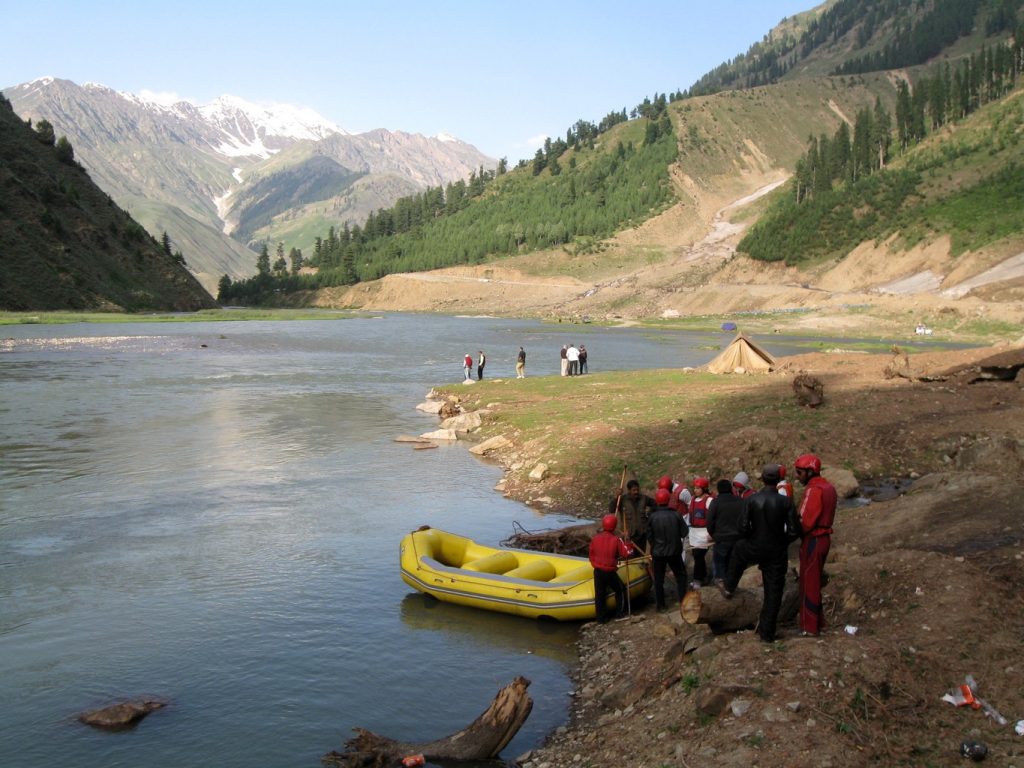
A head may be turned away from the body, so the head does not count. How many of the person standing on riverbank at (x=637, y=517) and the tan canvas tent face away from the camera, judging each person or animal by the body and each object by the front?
0

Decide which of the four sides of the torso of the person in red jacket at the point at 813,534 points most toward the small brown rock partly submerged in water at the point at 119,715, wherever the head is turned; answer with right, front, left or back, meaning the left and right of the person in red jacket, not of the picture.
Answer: front

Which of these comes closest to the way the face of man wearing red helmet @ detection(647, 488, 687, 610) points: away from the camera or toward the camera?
away from the camera

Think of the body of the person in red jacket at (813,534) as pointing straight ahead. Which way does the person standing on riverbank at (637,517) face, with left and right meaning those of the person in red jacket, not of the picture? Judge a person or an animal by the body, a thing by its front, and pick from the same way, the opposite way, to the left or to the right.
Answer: to the left

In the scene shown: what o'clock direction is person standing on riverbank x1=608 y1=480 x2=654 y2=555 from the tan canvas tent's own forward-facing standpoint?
The person standing on riverbank is roughly at 12 o'clock from the tan canvas tent.

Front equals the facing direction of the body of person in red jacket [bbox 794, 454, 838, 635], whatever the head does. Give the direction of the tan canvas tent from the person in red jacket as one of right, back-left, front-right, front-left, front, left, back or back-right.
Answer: right

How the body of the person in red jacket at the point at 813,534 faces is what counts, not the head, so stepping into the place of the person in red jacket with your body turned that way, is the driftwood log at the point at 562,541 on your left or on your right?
on your right

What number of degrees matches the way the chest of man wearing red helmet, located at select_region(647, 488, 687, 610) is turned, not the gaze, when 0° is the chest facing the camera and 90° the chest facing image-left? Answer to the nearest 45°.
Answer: approximately 180°

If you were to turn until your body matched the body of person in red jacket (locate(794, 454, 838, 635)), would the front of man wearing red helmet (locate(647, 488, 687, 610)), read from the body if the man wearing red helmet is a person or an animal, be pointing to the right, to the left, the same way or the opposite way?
to the right

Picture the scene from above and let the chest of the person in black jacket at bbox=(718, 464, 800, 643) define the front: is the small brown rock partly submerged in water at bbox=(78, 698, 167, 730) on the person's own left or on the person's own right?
on the person's own left

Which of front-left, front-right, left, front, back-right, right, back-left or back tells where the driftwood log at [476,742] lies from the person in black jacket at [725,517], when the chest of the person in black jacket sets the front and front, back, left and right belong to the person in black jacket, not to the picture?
back-left

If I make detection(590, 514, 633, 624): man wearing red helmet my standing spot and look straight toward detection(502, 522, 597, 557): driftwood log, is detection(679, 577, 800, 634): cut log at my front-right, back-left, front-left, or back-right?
back-right

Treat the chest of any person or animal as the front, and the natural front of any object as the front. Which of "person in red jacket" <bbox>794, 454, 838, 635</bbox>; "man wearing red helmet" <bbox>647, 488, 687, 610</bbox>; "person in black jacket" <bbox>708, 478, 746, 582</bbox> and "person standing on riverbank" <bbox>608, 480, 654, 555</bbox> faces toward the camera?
the person standing on riverbank

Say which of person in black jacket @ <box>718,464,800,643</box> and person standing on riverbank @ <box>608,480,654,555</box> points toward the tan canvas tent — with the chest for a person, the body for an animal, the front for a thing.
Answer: the person in black jacket

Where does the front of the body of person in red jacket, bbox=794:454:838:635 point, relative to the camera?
to the viewer's left
